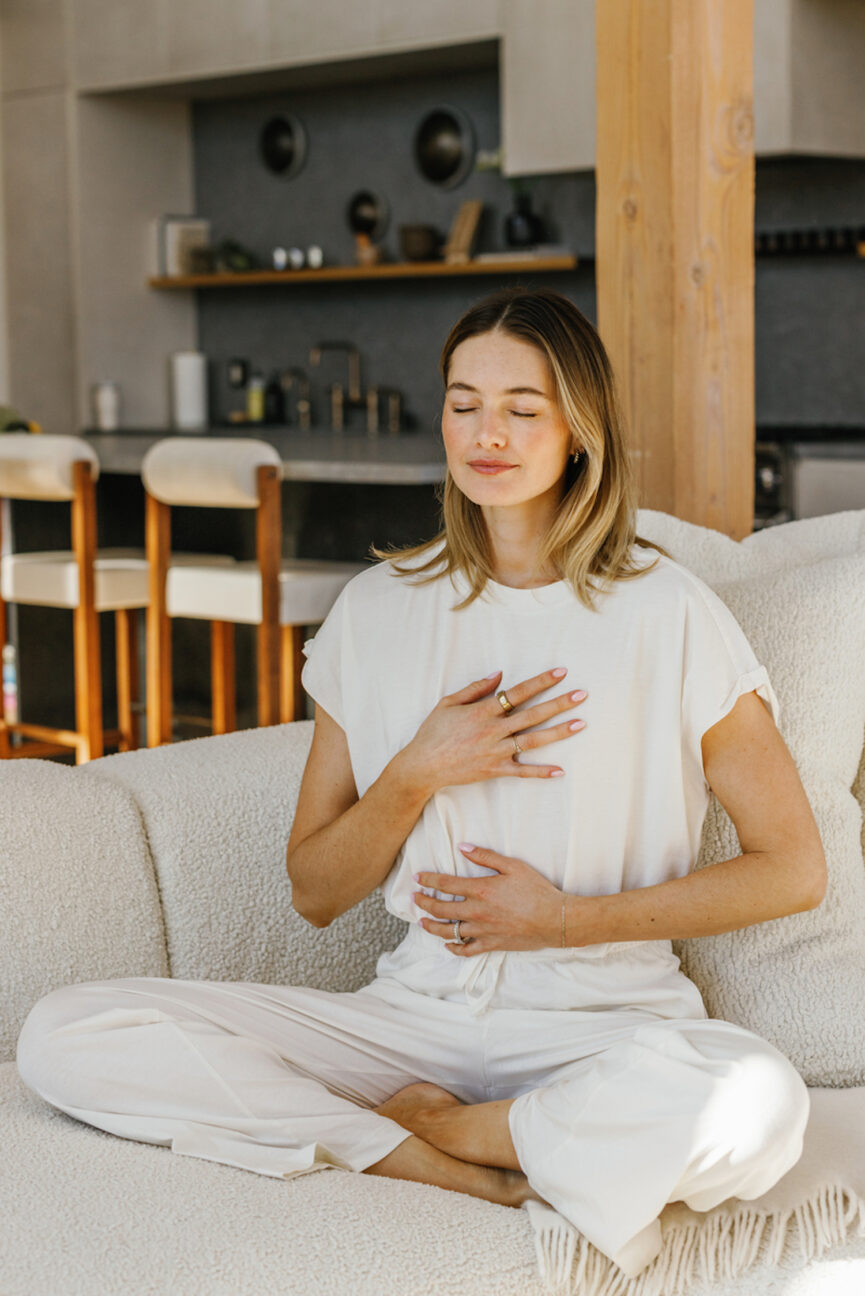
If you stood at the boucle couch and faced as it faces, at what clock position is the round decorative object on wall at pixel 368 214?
The round decorative object on wall is roughly at 6 o'clock from the boucle couch.

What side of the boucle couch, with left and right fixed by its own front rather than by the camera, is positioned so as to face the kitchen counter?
back

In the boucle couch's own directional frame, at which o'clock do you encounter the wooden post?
The wooden post is roughly at 7 o'clock from the boucle couch.

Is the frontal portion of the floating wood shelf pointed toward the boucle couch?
yes

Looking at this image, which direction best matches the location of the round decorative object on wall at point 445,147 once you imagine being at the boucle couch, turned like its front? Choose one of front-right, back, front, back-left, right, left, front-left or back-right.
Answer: back

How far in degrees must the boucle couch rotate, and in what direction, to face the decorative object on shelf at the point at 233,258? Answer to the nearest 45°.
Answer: approximately 180°
